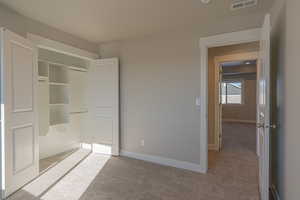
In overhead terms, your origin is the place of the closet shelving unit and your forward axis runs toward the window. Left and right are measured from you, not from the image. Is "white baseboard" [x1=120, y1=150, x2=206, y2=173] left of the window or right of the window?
right

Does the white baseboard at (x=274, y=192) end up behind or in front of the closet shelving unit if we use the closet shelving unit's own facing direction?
in front

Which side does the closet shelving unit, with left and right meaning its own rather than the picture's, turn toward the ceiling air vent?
front

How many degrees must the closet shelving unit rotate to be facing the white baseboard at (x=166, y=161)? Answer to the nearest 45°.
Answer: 0° — it already faces it

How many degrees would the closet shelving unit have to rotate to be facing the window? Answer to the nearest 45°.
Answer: approximately 45° to its left

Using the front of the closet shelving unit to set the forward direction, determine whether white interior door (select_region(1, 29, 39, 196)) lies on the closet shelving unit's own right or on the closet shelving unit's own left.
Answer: on the closet shelving unit's own right

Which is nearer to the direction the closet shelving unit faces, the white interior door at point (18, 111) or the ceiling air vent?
the ceiling air vent

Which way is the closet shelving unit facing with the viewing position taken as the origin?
facing the viewer and to the right of the viewer

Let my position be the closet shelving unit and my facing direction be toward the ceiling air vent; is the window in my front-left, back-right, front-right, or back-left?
front-left

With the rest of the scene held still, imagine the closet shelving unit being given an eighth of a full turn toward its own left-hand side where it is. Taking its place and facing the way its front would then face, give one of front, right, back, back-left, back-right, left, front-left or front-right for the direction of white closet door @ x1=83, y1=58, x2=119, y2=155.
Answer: front-right
